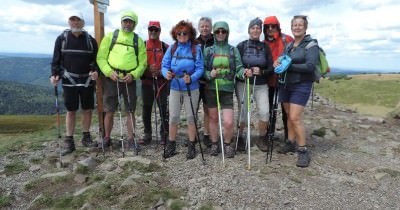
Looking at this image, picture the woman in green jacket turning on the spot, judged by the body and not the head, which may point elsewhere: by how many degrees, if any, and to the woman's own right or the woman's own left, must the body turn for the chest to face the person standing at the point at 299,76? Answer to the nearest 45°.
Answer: approximately 90° to the woman's own left

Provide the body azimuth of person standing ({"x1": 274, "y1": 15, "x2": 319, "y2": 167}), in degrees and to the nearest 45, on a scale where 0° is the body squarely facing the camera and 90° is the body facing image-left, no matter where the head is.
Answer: approximately 45°

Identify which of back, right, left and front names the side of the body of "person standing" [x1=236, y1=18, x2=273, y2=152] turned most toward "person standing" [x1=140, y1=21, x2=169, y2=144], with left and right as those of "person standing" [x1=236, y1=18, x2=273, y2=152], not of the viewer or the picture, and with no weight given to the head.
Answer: right

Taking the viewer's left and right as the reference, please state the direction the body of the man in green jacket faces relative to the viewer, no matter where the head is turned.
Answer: facing the viewer

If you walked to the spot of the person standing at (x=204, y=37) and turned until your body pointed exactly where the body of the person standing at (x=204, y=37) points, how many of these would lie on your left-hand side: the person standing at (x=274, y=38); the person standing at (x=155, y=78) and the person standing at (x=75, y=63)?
1

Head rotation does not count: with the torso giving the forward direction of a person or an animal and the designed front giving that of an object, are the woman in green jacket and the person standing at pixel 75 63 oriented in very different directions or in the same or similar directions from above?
same or similar directions

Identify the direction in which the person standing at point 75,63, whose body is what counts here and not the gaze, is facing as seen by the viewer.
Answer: toward the camera

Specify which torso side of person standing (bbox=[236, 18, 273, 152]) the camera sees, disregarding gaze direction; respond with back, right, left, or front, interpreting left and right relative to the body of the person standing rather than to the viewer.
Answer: front

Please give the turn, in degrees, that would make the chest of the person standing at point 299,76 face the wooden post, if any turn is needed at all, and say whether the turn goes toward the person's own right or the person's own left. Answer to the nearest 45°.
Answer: approximately 45° to the person's own right
